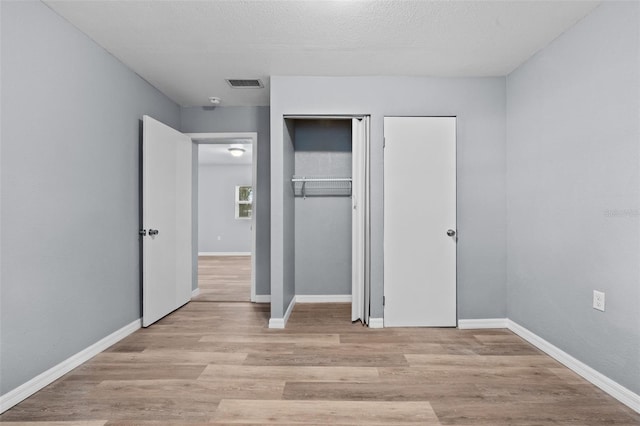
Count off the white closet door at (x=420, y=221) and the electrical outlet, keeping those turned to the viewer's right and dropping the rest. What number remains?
0

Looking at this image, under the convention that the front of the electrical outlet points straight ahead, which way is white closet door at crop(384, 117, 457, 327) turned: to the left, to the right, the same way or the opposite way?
to the left

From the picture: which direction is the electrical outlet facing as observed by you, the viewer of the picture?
facing the viewer and to the left of the viewer

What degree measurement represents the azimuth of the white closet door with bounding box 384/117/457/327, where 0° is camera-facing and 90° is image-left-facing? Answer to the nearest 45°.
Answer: approximately 0°

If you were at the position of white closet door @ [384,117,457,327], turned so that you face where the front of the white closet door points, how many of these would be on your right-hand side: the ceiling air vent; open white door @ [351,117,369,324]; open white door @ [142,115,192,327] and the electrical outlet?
3

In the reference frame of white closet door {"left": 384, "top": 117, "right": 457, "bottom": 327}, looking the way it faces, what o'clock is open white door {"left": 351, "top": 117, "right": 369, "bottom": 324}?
The open white door is roughly at 3 o'clock from the white closet door.

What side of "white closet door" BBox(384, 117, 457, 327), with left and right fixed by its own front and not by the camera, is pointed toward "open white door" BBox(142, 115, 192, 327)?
right

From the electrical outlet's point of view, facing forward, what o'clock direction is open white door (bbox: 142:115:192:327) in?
The open white door is roughly at 1 o'clock from the electrical outlet.

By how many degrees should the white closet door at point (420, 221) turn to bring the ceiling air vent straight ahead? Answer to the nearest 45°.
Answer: approximately 90° to its right
